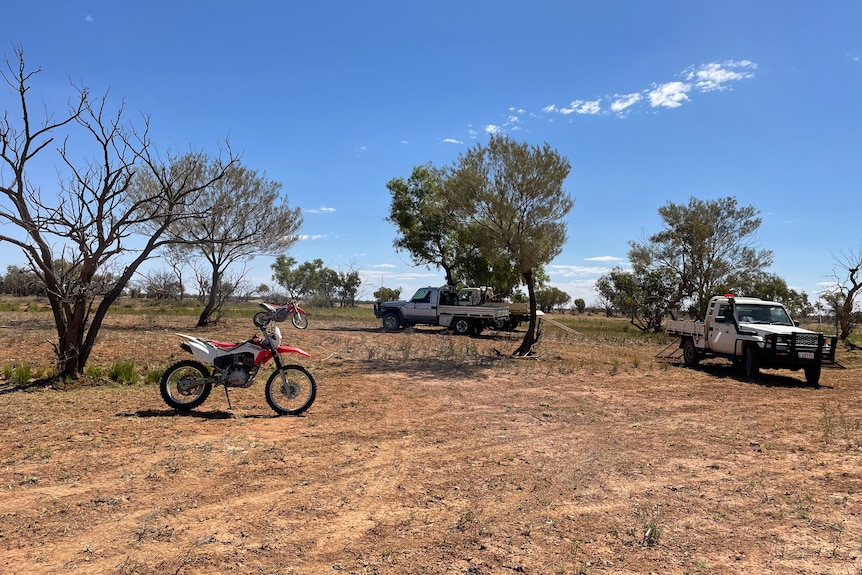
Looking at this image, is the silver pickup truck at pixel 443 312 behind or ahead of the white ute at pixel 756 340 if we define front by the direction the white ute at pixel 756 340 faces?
behind

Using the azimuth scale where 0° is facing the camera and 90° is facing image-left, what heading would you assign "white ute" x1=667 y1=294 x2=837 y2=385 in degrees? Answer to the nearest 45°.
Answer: approximately 315°

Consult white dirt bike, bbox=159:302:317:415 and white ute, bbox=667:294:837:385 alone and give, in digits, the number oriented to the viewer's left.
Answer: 0

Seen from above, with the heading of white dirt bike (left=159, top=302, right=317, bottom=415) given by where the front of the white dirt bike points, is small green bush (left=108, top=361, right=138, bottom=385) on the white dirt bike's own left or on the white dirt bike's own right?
on the white dirt bike's own left

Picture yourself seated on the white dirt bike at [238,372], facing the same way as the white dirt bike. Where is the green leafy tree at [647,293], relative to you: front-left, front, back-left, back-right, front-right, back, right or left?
front-left

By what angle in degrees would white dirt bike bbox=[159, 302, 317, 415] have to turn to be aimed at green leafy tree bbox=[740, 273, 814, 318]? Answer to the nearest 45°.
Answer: approximately 45° to its left

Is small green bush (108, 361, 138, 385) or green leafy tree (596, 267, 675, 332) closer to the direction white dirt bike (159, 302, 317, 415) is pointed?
the green leafy tree

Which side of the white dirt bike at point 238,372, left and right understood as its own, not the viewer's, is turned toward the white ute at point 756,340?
front

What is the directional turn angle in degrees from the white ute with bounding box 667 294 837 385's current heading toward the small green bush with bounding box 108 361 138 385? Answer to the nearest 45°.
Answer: approximately 90° to its right

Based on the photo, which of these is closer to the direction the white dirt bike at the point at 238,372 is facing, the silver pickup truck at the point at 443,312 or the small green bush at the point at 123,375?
the silver pickup truck

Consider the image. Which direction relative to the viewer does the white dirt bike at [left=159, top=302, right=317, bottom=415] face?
to the viewer's right

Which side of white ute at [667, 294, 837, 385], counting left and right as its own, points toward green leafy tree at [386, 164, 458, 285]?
back

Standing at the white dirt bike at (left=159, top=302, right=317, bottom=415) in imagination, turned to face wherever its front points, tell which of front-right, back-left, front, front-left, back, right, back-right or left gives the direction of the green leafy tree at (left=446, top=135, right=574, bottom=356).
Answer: front-left

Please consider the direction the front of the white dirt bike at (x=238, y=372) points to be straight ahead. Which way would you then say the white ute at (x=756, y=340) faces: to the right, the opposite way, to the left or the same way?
to the right
